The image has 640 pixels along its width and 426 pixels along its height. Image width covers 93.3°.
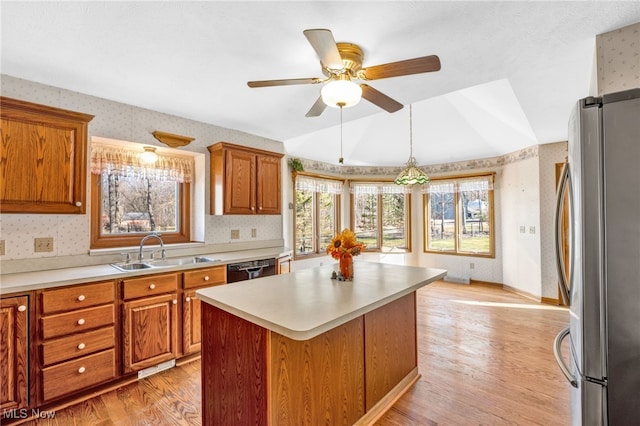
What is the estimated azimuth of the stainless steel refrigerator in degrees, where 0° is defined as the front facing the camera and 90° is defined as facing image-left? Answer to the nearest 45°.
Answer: approximately 90°

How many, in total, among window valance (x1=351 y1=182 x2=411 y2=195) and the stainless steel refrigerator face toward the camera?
1

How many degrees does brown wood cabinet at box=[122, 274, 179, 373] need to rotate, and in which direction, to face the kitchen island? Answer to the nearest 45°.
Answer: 0° — it already faces it

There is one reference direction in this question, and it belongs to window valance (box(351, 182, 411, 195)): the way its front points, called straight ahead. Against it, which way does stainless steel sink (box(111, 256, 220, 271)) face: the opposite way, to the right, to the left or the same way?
to the left

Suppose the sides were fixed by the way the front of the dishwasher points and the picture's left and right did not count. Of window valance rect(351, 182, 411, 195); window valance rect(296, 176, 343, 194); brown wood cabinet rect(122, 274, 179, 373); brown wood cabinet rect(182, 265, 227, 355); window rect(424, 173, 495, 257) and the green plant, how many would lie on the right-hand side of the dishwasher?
2

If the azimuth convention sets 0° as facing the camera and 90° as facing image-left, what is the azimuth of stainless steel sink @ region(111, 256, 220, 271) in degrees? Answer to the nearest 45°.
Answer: approximately 315°
